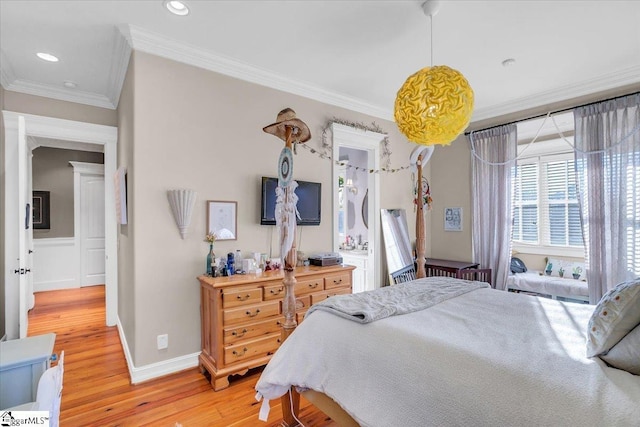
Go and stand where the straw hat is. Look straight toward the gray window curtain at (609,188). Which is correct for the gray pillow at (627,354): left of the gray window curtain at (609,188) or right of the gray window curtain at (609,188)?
right

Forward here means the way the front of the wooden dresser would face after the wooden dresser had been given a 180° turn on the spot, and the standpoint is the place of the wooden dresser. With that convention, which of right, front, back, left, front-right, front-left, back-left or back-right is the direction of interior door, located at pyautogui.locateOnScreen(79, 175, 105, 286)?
front

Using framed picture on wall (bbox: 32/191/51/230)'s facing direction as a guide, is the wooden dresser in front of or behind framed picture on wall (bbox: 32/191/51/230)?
in front

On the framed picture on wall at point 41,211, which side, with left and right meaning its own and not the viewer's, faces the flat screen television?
front

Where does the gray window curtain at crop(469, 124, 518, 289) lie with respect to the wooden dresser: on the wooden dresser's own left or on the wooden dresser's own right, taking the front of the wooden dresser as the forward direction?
on the wooden dresser's own left

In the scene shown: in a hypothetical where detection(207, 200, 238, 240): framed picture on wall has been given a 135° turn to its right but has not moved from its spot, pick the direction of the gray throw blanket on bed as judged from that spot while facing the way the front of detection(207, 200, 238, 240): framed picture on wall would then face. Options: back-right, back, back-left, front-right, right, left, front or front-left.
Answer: back

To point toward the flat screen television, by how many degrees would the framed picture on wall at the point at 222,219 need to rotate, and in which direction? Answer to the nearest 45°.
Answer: approximately 90° to its left

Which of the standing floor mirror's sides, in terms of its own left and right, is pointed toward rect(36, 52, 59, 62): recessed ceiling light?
right

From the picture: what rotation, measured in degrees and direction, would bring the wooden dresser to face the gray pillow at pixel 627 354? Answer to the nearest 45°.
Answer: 0° — it already faces it

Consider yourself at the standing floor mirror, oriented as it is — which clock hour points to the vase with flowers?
The vase with flowers is roughly at 3 o'clock from the standing floor mirror.

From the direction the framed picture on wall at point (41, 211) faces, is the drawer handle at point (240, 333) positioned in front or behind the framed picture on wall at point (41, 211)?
in front

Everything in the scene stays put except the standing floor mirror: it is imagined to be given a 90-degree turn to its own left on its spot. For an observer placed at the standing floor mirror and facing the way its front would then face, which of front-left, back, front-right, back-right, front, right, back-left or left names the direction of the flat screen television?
back
